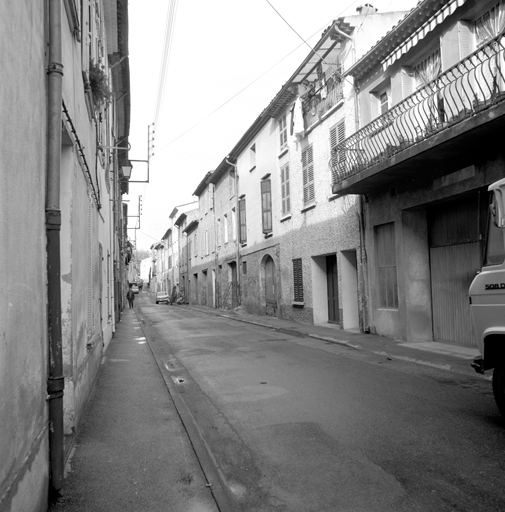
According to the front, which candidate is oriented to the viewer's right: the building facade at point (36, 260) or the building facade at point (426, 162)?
the building facade at point (36, 260)

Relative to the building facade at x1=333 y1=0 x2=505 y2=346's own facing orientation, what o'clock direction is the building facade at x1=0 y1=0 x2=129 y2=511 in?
the building facade at x1=0 y1=0 x2=129 y2=511 is roughly at 11 o'clock from the building facade at x1=333 y1=0 x2=505 y2=346.

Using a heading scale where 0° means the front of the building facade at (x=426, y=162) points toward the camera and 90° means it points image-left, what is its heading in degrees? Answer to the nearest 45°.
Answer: approximately 45°

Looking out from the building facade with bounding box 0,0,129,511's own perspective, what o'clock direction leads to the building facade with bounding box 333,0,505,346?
the building facade with bounding box 333,0,505,346 is roughly at 11 o'clock from the building facade with bounding box 0,0,129,511.

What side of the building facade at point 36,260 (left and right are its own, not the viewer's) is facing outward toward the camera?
right

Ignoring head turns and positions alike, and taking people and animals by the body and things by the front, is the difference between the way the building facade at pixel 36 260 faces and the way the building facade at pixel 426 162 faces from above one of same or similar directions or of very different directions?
very different directions

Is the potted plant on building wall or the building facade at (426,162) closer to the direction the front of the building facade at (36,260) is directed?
the building facade

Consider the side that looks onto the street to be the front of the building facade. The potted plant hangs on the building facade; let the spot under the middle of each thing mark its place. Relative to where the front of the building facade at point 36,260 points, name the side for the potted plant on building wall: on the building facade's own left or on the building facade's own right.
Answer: on the building facade's own left

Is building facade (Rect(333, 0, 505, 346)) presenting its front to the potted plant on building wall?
yes

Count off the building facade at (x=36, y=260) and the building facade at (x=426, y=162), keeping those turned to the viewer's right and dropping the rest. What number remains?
1
